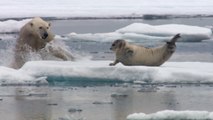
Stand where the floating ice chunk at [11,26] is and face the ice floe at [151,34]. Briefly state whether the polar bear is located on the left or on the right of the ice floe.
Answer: right

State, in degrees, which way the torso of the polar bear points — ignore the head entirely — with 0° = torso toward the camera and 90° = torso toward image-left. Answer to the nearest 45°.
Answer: approximately 315°

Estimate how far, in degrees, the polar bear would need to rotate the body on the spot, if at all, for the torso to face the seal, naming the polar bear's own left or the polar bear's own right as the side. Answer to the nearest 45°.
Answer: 0° — it already faces it

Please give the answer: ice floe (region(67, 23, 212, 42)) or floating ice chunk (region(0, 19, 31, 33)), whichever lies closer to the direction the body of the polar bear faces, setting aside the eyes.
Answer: the ice floe

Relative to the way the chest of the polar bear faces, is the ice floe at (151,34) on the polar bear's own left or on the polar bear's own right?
on the polar bear's own left

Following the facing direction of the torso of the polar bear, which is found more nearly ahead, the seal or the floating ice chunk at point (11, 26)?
the seal

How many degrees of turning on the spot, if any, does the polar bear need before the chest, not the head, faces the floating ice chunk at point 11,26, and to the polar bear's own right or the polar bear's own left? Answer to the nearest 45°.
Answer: approximately 135° to the polar bear's own left
